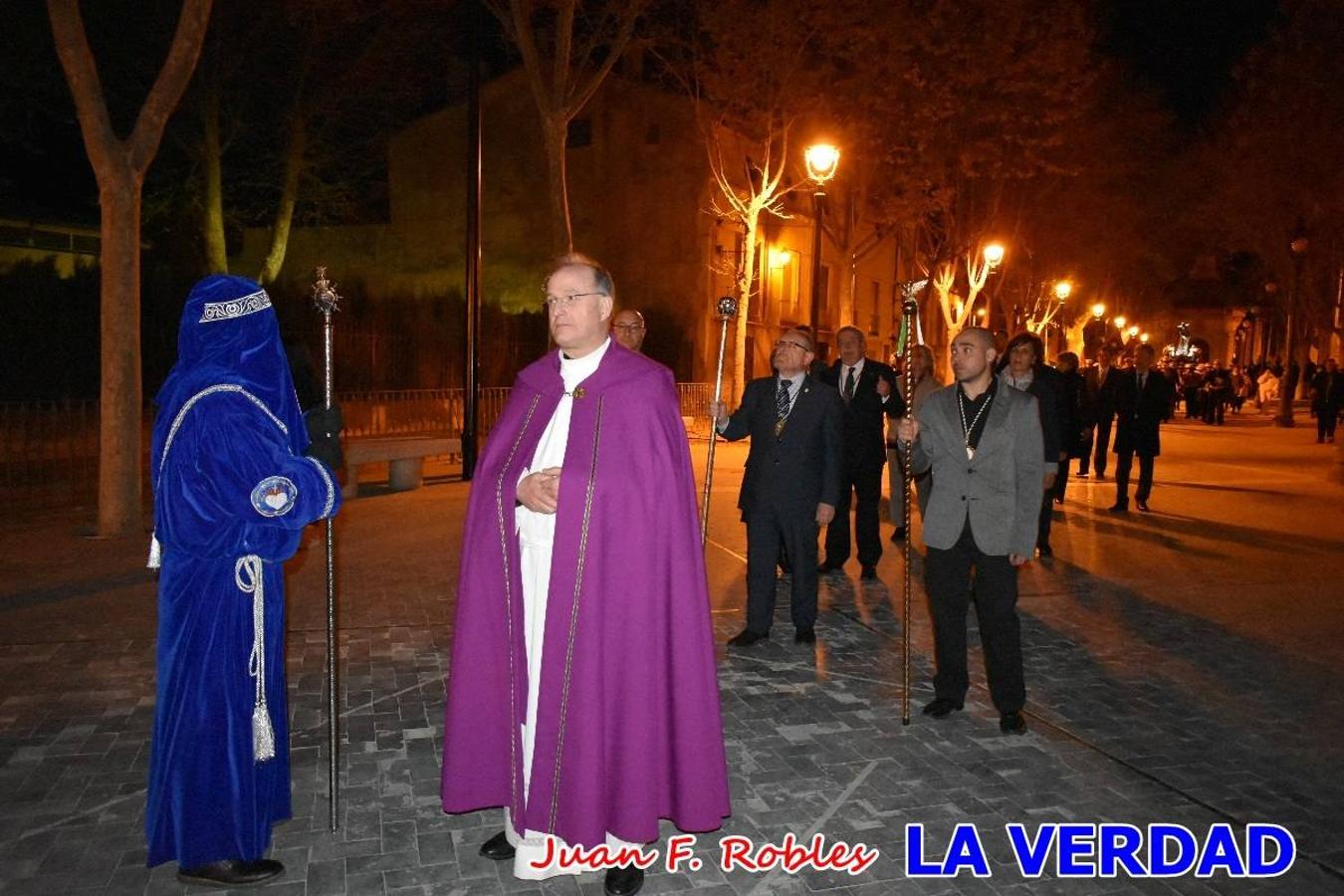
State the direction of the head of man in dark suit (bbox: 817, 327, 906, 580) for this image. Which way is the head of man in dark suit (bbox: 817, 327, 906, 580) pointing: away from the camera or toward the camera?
toward the camera

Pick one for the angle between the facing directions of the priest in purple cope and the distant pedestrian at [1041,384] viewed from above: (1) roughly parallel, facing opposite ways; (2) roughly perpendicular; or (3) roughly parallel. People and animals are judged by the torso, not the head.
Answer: roughly parallel

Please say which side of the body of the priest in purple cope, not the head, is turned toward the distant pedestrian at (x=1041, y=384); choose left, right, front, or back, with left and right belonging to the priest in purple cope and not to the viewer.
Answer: back

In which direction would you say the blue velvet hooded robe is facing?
to the viewer's right

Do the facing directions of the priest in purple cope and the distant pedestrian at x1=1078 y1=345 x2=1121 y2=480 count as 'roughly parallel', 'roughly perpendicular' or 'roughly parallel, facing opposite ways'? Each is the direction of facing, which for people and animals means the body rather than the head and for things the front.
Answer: roughly parallel

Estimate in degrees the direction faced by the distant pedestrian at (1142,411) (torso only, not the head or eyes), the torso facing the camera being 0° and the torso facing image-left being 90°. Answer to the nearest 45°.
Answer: approximately 0°

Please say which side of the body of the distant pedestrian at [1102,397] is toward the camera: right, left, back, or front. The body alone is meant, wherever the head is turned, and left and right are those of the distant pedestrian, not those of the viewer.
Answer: front

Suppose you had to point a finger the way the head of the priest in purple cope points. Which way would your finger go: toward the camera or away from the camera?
toward the camera

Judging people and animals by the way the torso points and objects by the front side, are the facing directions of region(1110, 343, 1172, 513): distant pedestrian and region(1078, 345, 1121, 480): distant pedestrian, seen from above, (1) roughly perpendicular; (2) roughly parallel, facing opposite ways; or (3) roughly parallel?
roughly parallel

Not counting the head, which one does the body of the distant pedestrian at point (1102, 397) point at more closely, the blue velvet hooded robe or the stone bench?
the blue velvet hooded robe

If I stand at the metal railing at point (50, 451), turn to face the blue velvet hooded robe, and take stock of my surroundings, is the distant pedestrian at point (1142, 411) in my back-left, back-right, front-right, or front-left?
front-left

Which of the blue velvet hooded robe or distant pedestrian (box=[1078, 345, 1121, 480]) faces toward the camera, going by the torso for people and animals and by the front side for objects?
the distant pedestrian

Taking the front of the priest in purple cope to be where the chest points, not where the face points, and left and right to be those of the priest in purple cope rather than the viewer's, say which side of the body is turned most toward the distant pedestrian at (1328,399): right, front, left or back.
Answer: back

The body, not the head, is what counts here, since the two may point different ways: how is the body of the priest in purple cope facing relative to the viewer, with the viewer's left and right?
facing the viewer and to the left of the viewer

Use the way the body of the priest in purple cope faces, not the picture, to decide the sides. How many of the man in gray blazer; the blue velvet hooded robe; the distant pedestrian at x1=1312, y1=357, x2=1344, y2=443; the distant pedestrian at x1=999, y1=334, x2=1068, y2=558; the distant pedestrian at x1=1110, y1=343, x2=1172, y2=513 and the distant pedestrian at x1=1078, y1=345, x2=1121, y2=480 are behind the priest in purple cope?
5

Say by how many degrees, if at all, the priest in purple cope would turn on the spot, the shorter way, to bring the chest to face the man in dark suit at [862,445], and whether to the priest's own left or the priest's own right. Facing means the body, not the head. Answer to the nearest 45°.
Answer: approximately 180°

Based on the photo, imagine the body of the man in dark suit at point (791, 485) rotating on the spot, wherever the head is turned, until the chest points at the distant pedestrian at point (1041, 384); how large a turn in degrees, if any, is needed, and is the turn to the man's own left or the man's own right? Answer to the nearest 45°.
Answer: approximately 180°
